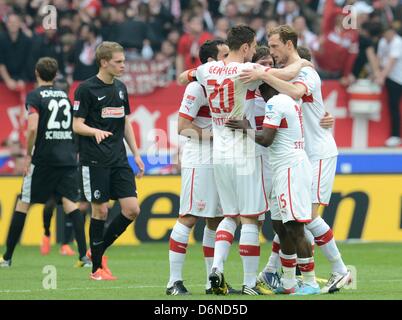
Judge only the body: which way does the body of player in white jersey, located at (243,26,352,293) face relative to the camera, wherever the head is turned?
to the viewer's left

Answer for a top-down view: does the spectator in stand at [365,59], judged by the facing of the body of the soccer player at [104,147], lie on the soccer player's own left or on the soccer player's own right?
on the soccer player's own left

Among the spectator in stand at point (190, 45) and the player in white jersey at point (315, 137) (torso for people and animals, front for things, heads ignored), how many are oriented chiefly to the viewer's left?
1

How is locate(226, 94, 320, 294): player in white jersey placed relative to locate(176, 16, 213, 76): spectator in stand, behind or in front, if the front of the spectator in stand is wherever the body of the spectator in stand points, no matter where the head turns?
in front

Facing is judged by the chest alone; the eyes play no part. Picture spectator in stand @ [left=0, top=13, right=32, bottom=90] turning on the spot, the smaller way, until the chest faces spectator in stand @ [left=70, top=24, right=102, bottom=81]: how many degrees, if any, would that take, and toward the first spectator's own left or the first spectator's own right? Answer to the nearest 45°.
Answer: approximately 90° to the first spectator's own left

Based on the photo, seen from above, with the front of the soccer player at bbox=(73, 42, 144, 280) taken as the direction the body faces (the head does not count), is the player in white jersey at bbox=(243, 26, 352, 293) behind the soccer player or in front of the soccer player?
in front

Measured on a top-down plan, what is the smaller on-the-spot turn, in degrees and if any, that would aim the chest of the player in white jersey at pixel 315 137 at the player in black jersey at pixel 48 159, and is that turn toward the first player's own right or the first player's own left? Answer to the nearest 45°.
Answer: approximately 45° to the first player's own right

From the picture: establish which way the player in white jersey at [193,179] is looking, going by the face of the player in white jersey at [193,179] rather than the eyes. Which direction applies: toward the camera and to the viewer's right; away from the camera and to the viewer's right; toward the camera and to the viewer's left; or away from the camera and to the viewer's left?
away from the camera and to the viewer's right
